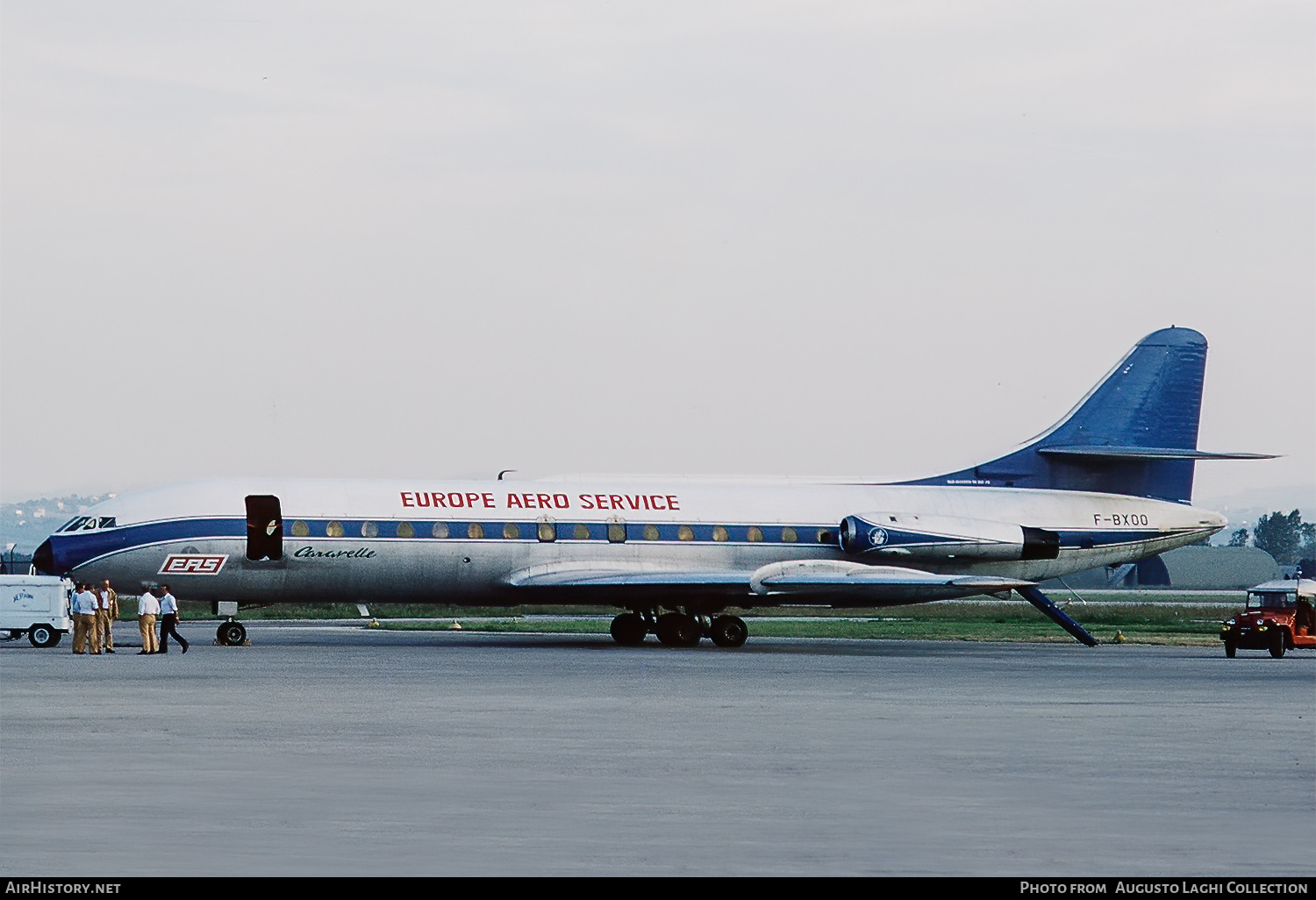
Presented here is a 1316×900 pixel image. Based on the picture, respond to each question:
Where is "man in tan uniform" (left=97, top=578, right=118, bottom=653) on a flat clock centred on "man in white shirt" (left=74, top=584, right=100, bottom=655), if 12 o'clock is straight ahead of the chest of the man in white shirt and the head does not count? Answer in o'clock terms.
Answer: The man in tan uniform is roughly at 1 o'clock from the man in white shirt.

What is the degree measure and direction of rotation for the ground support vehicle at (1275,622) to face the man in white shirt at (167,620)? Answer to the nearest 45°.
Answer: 0° — it already faces them

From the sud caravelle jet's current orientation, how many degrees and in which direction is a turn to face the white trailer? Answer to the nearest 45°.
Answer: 0° — it already faces it

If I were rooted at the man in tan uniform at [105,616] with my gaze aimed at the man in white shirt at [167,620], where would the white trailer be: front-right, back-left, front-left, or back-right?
back-left

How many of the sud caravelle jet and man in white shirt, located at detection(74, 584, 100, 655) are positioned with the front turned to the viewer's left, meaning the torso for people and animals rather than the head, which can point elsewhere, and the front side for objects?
1

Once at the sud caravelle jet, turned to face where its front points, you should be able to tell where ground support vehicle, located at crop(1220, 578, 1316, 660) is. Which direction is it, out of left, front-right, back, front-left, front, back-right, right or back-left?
back

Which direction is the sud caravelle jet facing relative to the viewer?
to the viewer's left

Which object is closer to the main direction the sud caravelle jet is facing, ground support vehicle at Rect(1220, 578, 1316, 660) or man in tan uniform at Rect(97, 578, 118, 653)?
the man in tan uniform
